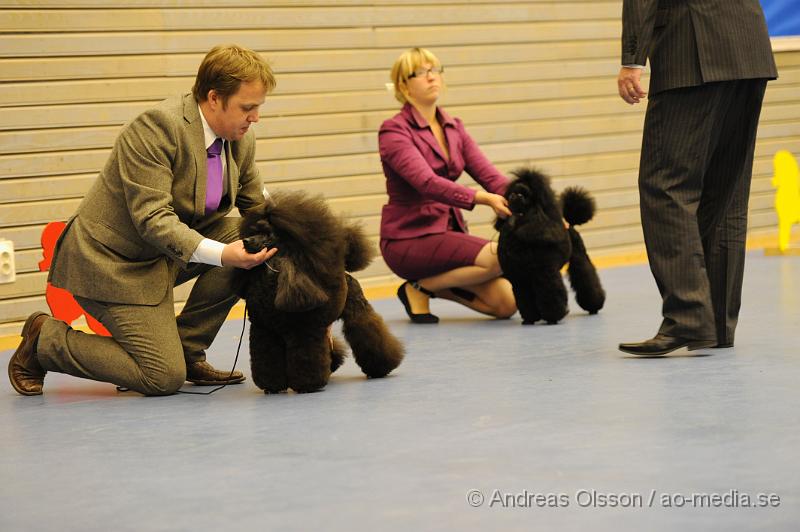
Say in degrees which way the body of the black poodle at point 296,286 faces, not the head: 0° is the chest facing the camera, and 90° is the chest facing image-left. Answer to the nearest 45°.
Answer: approximately 45°

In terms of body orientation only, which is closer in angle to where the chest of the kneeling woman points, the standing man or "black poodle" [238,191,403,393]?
the standing man

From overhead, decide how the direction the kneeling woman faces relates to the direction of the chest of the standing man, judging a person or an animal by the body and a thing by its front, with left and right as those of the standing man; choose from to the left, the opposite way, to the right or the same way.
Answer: the opposite way

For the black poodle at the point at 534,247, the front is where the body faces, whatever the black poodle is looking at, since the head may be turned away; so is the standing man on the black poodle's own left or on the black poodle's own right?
on the black poodle's own left

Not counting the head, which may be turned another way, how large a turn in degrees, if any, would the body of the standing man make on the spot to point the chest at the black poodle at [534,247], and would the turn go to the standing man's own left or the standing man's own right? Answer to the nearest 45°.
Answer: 0° — they already face it

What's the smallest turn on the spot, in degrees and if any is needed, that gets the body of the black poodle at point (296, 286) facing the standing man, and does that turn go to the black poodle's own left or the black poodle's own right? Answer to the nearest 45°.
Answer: approximately 135° to the black poodle's own left

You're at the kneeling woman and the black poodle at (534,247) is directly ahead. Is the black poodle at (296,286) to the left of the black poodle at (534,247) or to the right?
right

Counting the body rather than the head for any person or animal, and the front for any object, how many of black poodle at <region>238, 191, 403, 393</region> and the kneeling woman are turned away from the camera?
0

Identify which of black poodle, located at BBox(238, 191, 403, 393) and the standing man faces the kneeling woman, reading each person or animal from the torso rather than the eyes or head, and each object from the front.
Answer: the standing man

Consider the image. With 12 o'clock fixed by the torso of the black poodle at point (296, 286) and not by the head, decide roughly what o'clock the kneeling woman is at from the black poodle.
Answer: The kneeling woman is roughly at 5 o'clock from the black poodle.

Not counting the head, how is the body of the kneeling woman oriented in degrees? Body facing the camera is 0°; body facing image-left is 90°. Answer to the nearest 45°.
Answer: approximately 315°
